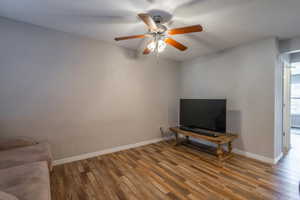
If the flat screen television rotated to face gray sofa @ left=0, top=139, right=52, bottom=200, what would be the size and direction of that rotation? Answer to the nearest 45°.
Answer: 0° — it already faces it

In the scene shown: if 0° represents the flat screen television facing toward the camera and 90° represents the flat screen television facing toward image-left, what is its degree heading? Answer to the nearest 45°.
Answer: approximately 45°
